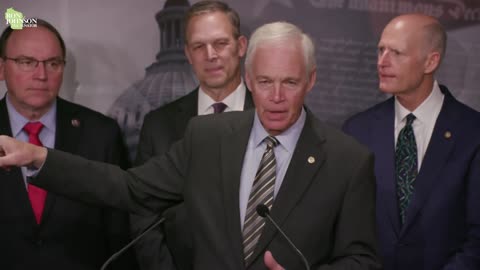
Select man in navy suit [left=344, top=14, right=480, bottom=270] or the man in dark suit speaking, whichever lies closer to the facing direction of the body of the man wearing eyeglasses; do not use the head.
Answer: the man in dark suit speaking

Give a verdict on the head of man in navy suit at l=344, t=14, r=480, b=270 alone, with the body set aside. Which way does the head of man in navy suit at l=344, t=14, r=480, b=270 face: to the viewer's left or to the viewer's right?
to the viewer's left

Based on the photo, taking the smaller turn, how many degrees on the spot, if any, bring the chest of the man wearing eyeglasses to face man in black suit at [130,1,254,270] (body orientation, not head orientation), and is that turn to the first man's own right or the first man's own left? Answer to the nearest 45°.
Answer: approximately 90° to the first man's own left

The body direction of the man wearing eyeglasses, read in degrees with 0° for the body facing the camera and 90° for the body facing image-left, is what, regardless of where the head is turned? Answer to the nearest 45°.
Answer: approximately 0°

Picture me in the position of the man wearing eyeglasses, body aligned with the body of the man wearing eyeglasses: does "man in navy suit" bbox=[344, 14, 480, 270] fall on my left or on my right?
on my left

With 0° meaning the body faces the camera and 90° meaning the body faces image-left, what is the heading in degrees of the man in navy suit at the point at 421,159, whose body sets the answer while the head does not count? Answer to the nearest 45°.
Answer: approximately 45°

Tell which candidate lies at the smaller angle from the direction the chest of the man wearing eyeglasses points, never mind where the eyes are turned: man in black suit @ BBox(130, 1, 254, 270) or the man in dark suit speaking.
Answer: the man in dark suit speaking

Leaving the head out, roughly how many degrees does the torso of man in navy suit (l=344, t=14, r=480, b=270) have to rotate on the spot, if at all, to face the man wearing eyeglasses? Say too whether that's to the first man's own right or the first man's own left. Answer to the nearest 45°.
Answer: approximately 45° to the first man's own right
